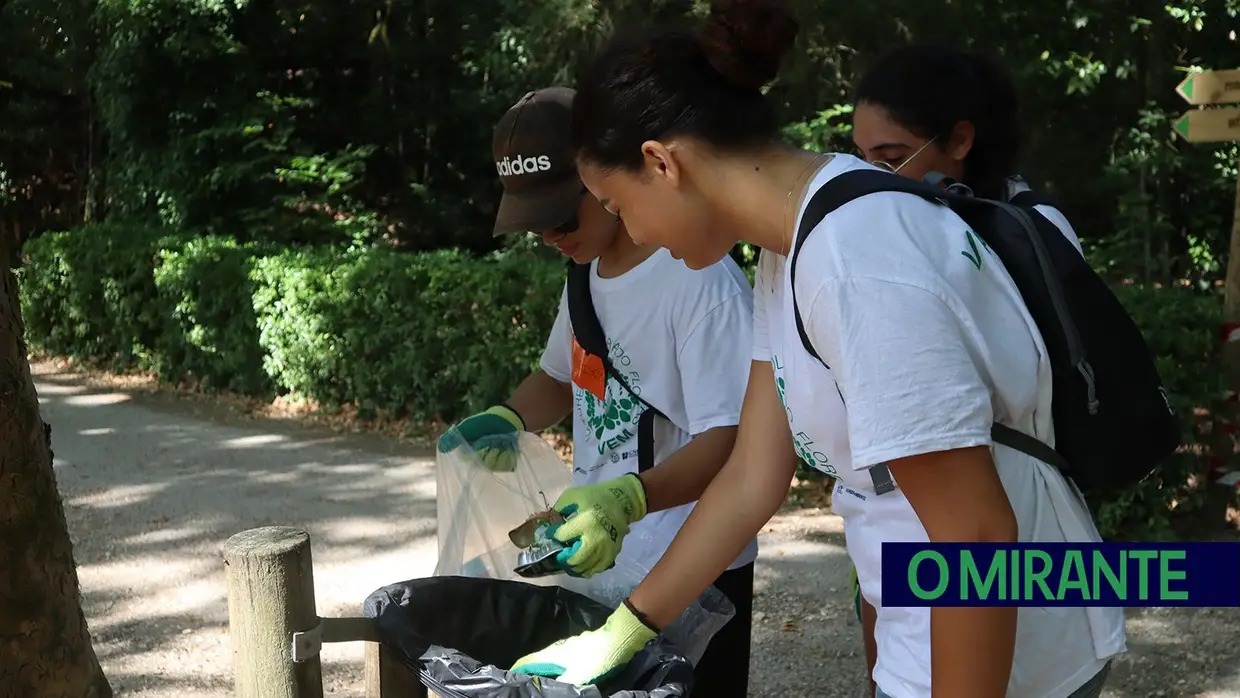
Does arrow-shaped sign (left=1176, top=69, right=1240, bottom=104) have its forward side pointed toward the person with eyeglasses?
yes

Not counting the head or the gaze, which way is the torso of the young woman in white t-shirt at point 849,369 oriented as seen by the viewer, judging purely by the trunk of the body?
to the viewer's left

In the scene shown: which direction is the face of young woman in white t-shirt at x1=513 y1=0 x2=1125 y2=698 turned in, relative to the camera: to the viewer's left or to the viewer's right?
to the viewer's left

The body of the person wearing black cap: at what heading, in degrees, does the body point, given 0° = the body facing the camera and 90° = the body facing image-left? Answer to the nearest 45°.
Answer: approximately 45°
